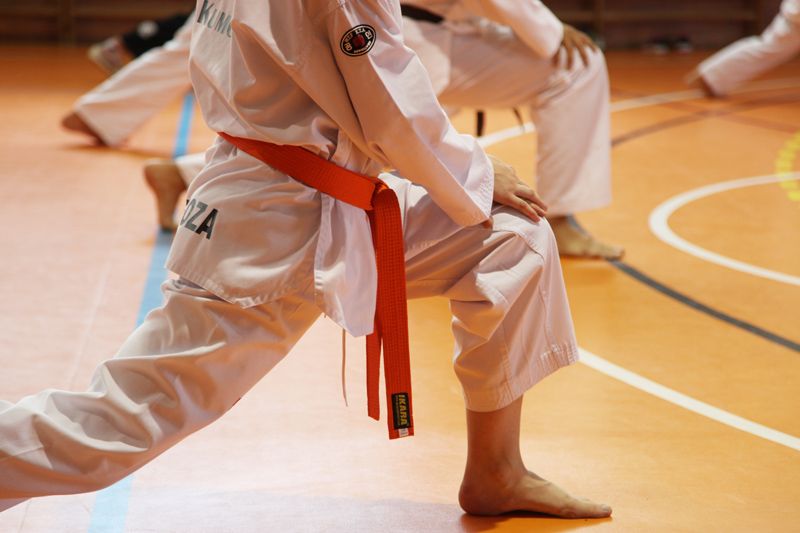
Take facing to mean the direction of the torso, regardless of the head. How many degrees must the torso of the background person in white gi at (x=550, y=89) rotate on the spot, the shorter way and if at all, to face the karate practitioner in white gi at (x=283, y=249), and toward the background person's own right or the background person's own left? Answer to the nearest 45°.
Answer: approximately 90° to the background person's own right

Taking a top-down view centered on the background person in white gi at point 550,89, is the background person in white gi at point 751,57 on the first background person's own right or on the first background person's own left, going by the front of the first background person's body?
on the first background person's own left

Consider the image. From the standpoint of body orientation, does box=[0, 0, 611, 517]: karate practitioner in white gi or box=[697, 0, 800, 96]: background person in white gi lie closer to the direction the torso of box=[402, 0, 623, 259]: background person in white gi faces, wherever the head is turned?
the background person in white gi

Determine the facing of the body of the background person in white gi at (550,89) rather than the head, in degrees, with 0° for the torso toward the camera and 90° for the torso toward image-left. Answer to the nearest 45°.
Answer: approximately 270°
